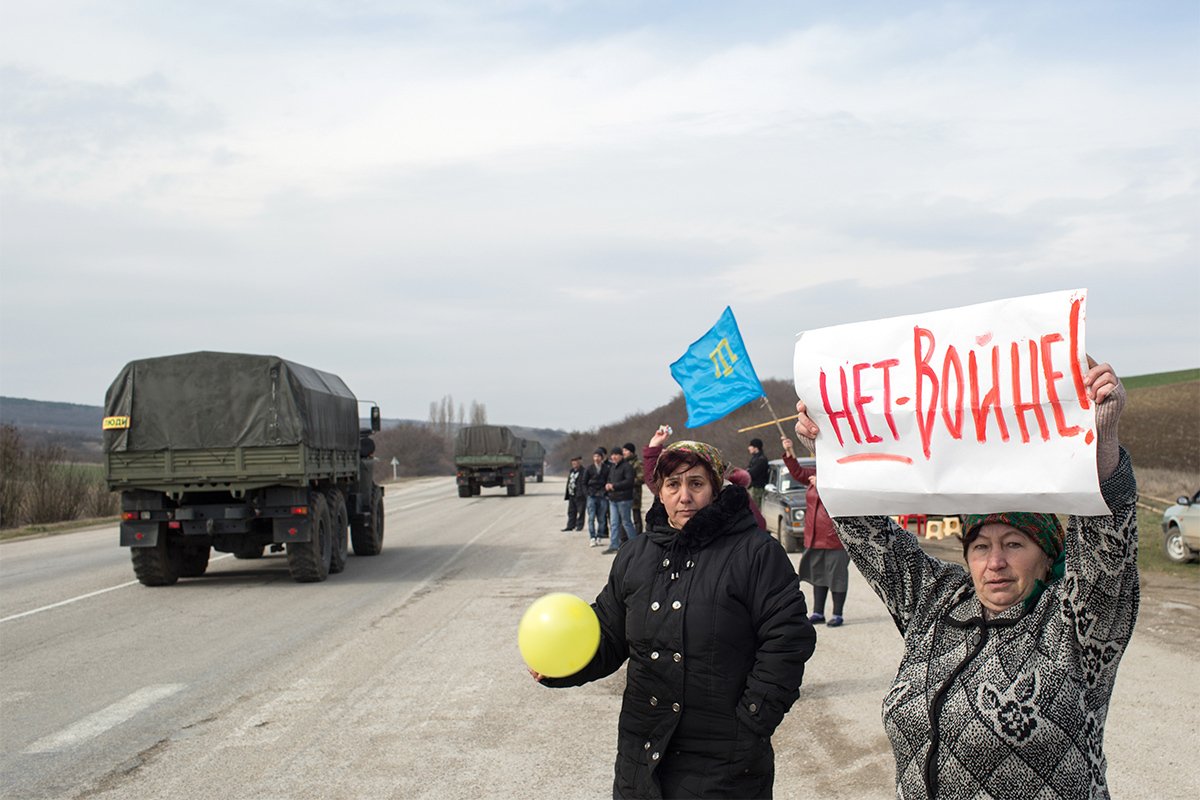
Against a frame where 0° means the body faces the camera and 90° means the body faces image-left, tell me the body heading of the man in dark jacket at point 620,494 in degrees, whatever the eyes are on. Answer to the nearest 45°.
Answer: approximately 45°

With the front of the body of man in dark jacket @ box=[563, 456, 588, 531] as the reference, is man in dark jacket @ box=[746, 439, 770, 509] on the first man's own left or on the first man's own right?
on the first man's own left

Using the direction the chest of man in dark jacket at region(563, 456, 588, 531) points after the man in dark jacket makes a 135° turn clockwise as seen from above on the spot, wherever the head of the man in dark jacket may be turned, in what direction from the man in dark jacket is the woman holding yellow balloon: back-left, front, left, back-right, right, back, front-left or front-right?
back

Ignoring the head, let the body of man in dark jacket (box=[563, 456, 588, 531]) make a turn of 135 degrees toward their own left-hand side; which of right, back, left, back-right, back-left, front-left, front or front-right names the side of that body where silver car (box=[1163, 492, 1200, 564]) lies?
front-right

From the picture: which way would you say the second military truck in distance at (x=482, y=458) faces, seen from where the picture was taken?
facing away from the viewer

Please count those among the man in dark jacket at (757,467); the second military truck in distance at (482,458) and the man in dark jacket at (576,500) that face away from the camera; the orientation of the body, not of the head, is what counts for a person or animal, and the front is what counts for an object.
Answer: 1

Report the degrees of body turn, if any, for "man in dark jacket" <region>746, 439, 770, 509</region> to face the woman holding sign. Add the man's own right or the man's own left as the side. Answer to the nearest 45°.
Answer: approximately 90° to the man's own left

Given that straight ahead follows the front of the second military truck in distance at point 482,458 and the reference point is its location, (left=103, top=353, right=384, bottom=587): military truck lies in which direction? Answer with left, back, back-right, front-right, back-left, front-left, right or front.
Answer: back
